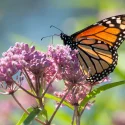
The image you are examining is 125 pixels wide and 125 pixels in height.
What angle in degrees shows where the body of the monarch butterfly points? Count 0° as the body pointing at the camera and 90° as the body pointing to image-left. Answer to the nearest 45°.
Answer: approximately 90°
